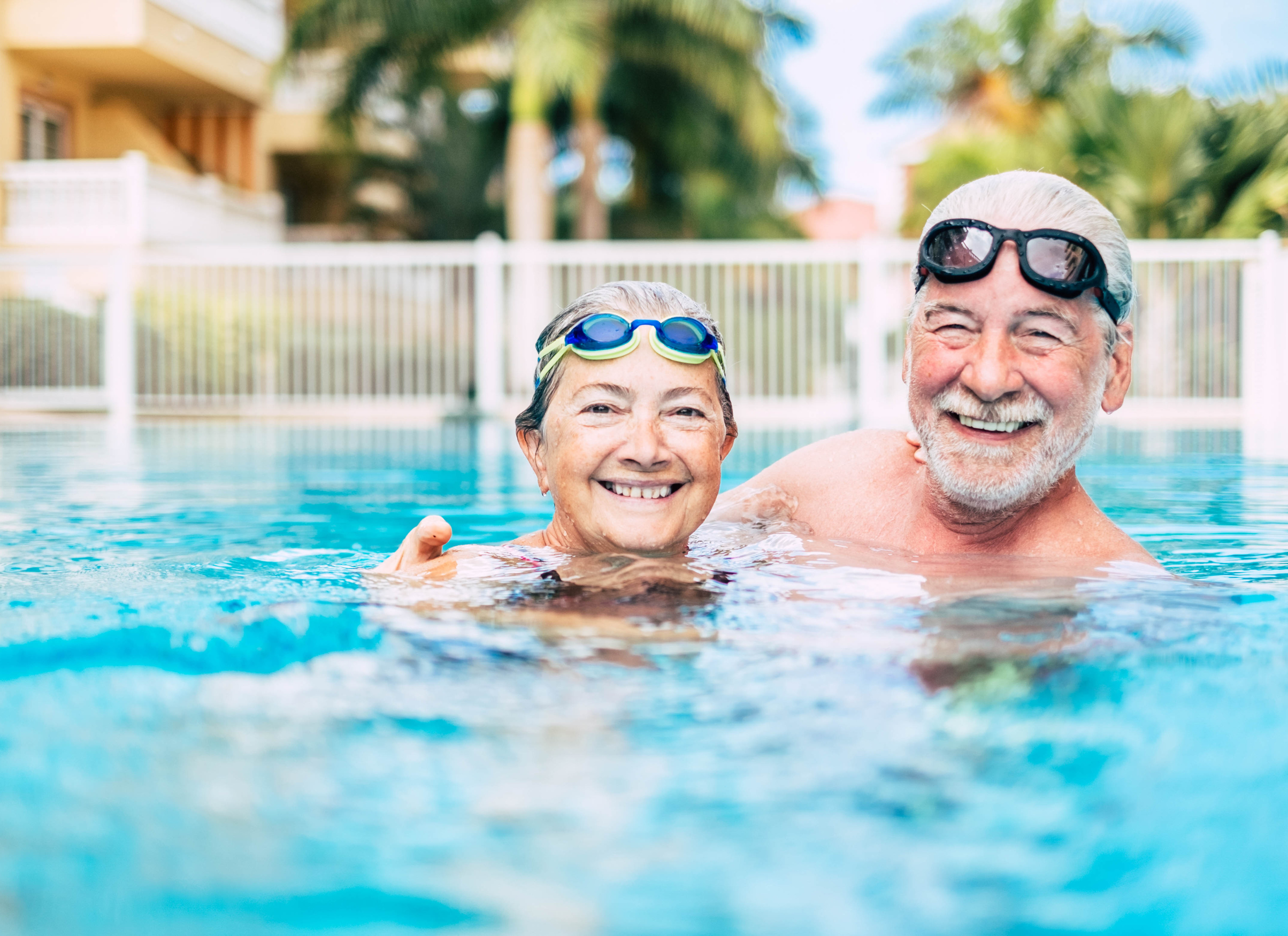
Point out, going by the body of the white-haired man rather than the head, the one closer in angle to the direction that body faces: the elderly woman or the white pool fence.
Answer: the elderly woman

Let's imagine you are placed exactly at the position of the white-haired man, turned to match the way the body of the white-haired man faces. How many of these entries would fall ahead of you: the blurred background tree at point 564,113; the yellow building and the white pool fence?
0

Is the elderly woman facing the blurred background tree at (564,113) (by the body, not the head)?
no

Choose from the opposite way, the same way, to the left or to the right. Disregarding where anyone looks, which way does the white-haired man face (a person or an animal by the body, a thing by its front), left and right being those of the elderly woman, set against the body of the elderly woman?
the same way

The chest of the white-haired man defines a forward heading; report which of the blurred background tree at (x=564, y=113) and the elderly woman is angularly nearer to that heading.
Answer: the elderly woman

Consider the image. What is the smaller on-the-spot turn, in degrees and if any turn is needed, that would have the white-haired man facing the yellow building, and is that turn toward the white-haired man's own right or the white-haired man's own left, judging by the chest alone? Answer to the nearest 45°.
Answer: approximately 135° to the white-haired man's own right

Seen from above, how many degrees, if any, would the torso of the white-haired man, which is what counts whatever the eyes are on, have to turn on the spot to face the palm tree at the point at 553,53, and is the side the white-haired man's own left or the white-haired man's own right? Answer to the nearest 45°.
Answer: approximately 180°

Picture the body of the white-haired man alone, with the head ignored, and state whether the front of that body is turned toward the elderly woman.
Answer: no

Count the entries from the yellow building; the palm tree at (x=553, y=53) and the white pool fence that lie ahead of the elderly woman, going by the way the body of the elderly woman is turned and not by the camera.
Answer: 0

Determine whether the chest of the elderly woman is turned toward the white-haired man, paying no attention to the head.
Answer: no

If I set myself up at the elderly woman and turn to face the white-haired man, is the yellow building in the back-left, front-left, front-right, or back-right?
back-left

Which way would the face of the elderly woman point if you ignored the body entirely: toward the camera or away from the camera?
toward the camera

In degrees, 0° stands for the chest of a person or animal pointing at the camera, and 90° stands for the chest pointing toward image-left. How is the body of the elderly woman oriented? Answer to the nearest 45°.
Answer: approximately 0°

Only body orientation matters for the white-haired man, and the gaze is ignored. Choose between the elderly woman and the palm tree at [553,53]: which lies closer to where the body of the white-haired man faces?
the elderly woman

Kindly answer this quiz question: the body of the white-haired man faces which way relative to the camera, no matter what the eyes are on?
toward the camera

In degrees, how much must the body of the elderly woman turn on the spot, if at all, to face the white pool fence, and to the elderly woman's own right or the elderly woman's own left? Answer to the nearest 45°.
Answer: approximately 180°

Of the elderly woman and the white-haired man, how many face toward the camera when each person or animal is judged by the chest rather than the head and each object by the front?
2
